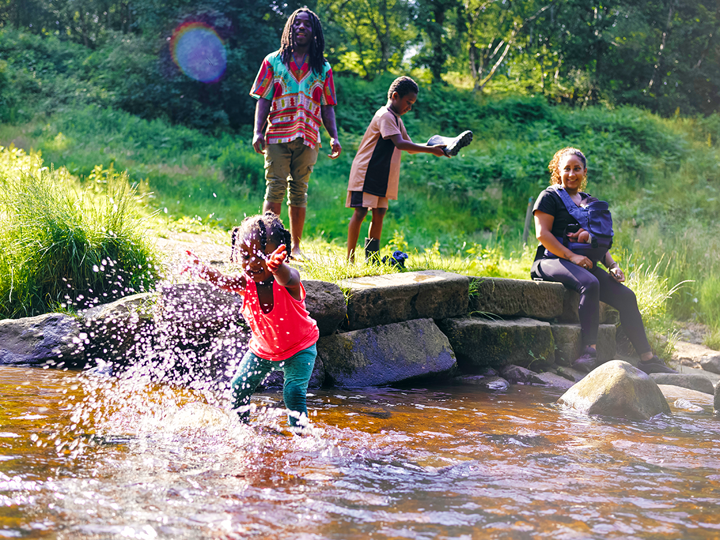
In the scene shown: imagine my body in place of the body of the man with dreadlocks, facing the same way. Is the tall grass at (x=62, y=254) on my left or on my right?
on my right

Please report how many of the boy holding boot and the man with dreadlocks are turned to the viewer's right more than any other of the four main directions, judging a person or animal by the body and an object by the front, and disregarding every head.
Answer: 1

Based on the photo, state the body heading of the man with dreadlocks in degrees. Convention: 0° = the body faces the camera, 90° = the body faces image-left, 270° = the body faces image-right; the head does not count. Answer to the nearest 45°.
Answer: approximately 0°

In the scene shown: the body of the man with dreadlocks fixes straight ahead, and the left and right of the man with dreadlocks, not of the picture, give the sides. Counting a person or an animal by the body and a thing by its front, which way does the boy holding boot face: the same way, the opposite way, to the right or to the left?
to the left

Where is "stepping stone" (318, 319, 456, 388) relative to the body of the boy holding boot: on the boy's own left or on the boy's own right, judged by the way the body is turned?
on the boy's own right

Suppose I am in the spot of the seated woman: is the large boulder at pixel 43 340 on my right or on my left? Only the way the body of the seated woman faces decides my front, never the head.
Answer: on my right

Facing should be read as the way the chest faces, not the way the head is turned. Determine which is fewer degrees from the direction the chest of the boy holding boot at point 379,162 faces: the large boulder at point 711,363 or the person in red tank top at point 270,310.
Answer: the large boulder

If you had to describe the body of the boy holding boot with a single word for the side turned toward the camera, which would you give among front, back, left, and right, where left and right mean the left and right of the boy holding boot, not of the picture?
right

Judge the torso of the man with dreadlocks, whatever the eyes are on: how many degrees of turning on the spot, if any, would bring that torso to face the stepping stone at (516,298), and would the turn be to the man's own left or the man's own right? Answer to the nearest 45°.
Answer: approximately 90° to the man's own left

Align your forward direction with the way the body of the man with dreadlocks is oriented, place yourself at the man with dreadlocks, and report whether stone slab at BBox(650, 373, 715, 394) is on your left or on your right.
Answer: on your left

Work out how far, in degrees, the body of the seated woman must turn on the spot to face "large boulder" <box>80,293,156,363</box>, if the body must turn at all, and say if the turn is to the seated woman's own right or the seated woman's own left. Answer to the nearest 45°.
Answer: approximately 90° to the seated woman's own right

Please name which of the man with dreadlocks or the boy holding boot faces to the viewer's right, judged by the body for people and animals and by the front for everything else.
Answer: the boy holding boot
